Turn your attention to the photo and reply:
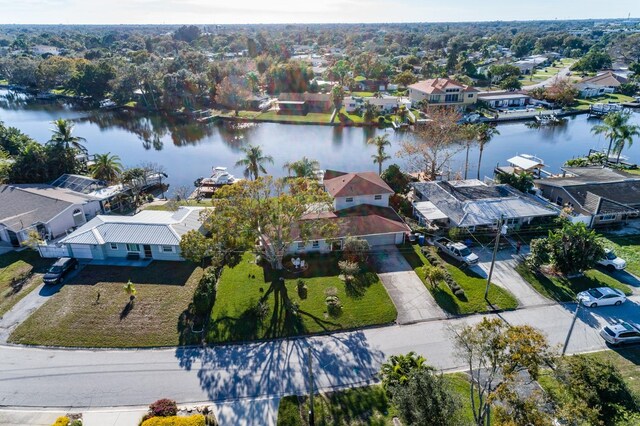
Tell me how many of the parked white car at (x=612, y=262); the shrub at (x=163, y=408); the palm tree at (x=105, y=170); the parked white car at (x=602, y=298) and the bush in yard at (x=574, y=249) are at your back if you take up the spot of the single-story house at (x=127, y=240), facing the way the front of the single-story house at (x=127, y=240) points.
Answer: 1

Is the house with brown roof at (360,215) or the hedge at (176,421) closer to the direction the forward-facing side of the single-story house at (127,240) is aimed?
the hedge

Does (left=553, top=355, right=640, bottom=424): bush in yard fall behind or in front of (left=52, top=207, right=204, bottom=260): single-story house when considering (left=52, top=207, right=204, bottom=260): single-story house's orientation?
in front

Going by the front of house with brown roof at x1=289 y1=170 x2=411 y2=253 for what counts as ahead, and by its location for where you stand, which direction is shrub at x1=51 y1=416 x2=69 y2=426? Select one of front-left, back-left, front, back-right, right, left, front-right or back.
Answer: front-right

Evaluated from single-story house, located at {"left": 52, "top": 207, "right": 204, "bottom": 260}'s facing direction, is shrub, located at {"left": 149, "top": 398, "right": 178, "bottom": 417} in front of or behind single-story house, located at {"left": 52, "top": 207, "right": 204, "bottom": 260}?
in front

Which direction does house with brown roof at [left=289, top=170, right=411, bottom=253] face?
toward the camera

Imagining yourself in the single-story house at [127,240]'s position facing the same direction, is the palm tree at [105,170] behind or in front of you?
behind

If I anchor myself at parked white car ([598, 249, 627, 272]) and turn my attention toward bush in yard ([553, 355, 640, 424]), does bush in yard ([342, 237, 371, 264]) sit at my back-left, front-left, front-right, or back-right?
front-right

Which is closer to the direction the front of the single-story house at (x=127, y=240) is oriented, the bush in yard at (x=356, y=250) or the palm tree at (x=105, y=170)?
the bush in yard

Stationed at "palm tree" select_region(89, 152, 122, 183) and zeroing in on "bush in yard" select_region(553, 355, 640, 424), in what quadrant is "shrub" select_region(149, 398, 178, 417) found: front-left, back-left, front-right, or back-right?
front-right

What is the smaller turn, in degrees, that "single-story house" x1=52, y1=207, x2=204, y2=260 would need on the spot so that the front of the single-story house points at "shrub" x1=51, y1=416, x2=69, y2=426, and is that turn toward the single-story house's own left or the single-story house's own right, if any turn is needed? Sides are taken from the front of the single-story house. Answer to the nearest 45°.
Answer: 0° — it already faces it

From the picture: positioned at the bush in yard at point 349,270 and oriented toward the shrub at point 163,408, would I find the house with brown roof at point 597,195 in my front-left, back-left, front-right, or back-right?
back-left

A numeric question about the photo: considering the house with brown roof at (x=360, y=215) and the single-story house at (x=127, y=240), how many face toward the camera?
2

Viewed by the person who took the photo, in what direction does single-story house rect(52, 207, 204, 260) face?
facing the viewer

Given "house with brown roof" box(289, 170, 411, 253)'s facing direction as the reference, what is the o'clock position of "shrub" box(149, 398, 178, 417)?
The shrub is roughly at 1 o'clock from the house with brown roof.

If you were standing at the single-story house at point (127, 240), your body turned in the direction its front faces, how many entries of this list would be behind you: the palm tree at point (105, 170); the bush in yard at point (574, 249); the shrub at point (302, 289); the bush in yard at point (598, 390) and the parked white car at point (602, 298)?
1

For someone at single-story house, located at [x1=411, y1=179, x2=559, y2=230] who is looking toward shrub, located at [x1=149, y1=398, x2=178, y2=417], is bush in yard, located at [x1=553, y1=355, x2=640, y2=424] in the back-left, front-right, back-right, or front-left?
front-left

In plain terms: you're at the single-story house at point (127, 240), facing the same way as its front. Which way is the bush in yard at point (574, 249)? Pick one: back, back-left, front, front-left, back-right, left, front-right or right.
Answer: front-left
